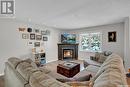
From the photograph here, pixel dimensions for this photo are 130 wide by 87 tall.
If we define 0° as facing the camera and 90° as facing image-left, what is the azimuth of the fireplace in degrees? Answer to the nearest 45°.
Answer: approximately 0°

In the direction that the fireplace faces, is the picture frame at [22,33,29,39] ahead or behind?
ahead

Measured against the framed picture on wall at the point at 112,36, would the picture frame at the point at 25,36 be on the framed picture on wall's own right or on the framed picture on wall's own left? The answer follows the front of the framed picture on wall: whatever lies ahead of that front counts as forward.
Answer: on the framed picture on wall's own right
